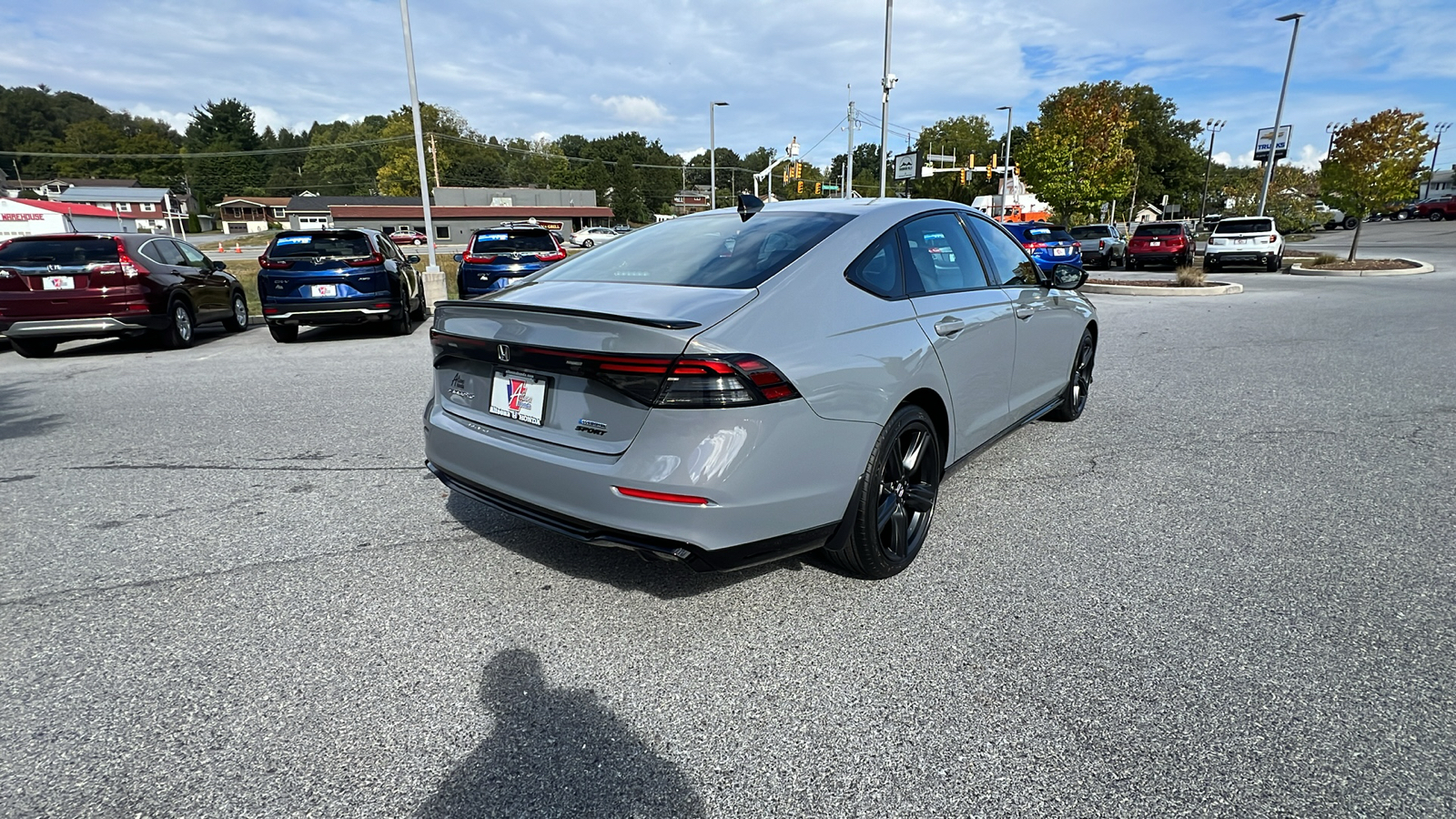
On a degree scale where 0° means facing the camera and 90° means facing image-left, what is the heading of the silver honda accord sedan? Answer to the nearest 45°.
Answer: approximately 225°

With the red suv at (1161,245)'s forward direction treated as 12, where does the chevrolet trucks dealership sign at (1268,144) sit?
The chevrolet trucks dealership sign is roughly at 1 o'clock from the red suv.

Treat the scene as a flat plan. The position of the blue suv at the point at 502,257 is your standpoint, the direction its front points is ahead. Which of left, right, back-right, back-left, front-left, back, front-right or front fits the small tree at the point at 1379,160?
right

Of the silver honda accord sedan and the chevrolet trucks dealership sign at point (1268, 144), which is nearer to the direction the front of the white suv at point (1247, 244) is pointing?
the chevrolet trucks dealership sign

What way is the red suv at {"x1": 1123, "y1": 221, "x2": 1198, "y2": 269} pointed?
away from the camera

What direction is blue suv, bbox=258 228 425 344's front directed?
away from the camera

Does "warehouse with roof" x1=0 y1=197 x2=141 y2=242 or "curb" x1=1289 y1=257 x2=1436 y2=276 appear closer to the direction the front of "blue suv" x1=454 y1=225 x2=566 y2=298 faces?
the warehouse with roof

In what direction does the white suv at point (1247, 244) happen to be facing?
away from the camera

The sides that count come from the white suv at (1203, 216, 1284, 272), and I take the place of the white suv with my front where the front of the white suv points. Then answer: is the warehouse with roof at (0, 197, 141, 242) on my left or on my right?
on my left

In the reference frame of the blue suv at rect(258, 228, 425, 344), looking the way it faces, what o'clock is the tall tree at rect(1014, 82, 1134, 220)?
The tall tree is roughly at 2 o'clock from the blue suv.

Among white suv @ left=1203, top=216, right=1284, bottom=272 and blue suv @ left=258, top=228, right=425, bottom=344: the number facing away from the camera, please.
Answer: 2

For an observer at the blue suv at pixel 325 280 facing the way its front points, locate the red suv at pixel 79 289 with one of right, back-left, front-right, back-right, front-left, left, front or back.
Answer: left

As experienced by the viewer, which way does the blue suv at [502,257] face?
facing away from the viewer
